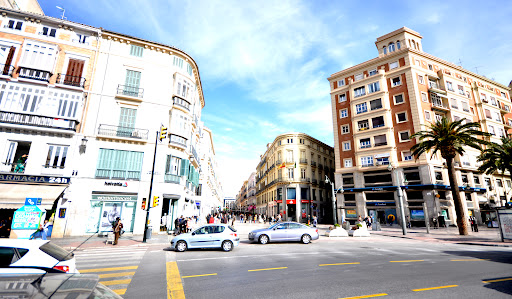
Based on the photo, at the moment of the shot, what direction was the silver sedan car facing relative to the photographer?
facing to the left of the viewer

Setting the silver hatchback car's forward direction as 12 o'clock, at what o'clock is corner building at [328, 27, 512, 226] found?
The corner building is roughly at 5 o'clock from the silver hatchback car.

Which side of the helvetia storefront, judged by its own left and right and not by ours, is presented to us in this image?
front

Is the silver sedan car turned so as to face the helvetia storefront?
yes

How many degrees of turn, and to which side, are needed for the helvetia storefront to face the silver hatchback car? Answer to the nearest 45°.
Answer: approximately 45° to its left

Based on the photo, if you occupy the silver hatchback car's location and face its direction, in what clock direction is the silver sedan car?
The silver sedan car is roughly at 5 o'clock from the silver hatchback car.
